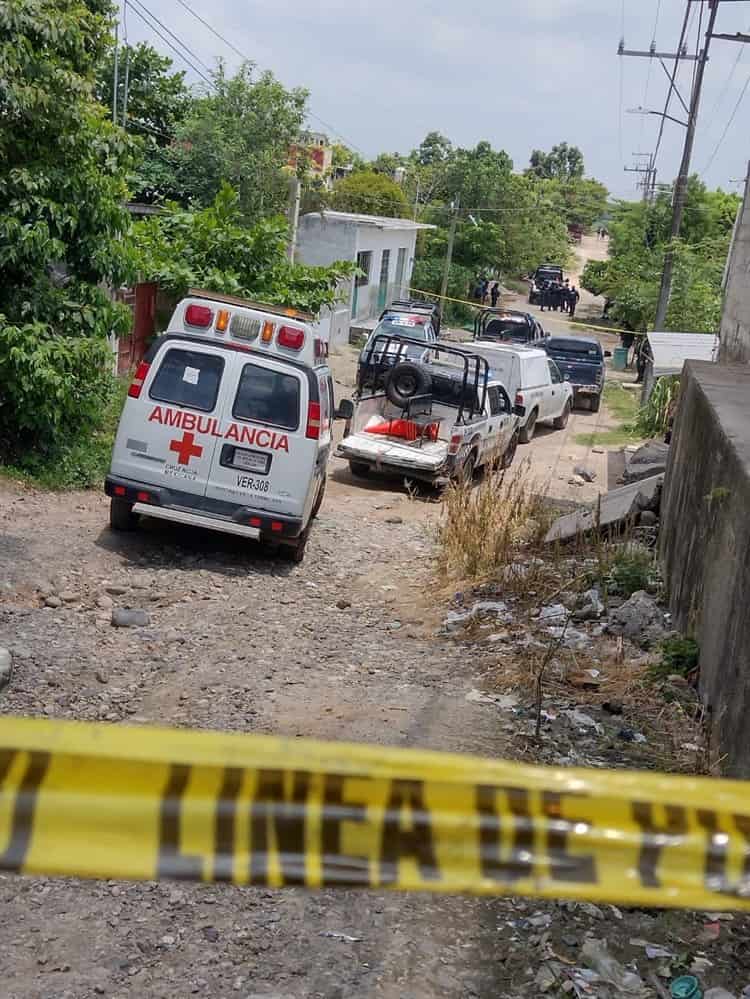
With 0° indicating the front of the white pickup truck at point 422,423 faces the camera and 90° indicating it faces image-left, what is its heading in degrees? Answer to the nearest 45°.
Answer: approximately 225°

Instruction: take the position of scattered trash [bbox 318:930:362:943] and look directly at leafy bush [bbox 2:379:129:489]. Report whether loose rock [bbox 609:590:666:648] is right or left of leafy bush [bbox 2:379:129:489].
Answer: right

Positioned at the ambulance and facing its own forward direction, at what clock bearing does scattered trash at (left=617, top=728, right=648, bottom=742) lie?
The scattered trash is roughly at 5 o'clock from the ambulance.

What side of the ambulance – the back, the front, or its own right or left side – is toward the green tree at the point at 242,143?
front

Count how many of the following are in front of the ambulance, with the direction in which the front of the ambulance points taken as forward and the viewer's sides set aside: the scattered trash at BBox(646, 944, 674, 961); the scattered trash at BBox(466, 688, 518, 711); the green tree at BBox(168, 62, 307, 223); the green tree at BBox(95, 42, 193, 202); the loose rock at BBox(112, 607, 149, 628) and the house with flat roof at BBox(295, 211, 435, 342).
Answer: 3

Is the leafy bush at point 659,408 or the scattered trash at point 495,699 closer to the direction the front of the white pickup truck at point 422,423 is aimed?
the leafy bush

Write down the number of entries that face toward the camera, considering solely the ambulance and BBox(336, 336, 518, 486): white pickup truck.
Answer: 0

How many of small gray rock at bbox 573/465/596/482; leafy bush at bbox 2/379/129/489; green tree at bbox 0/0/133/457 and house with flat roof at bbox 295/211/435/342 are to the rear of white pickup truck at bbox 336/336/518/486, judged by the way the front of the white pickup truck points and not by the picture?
2

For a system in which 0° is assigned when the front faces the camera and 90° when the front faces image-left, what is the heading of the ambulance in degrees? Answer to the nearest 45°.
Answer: approximately 180°

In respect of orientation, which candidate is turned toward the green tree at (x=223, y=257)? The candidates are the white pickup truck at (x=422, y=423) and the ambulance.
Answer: the ambulance

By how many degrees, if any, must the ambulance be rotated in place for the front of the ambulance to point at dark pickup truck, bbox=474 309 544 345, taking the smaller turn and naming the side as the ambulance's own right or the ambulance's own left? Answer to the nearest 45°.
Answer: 0° — it already faces it

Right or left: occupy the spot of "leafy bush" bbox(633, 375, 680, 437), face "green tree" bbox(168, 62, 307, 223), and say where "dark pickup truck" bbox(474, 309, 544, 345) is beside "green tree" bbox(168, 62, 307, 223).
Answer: right

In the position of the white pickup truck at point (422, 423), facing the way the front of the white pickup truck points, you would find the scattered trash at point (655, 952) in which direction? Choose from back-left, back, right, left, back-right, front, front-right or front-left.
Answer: back-right

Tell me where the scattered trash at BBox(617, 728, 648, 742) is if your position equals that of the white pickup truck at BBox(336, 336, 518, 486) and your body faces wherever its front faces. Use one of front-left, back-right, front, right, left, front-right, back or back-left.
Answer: back-right

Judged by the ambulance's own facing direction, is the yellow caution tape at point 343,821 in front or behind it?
behind

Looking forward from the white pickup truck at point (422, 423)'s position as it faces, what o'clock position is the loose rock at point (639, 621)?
The loose rock is roughly at 4 o'clock from the white pickup truck.

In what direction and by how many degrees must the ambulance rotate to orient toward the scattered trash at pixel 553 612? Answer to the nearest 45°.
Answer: approximately 135° to its right
